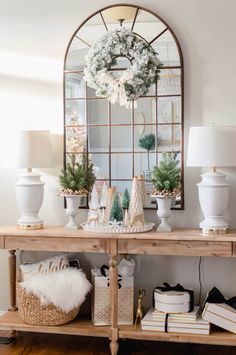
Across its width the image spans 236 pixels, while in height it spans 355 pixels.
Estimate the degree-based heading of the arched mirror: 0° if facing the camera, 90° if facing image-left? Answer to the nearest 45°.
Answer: approximately 0°

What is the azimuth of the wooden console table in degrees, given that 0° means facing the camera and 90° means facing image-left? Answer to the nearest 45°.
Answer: approximately 0°
